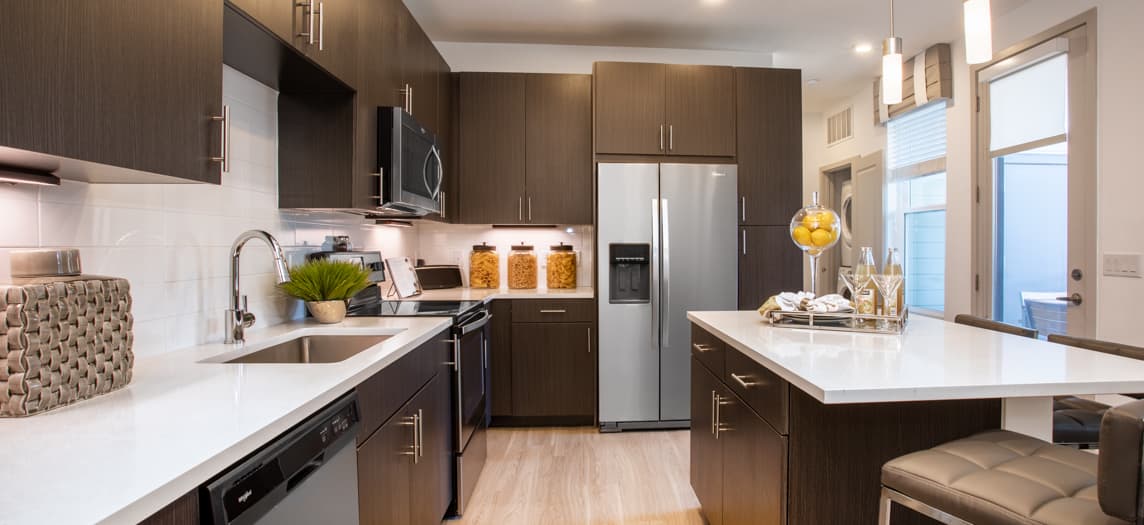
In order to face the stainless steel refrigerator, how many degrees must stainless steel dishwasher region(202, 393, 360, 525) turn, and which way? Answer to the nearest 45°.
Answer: approximately 90° to its left

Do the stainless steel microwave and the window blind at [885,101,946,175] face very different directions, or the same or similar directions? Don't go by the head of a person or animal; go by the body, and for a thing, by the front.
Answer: very different directions

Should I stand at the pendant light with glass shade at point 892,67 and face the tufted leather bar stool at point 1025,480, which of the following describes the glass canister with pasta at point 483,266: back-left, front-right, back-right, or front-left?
back-right

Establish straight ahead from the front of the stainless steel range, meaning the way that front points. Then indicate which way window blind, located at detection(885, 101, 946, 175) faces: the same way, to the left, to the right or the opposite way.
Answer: the opposite way

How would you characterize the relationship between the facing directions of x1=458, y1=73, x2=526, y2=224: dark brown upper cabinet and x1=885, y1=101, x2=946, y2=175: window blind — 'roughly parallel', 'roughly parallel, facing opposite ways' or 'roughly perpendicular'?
roughly perpendicular

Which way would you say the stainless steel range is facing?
to the viewer's right

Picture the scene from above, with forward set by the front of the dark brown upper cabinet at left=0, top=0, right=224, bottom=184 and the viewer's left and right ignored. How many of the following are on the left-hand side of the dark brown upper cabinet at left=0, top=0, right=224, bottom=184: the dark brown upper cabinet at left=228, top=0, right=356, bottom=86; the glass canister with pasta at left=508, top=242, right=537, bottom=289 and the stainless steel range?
3

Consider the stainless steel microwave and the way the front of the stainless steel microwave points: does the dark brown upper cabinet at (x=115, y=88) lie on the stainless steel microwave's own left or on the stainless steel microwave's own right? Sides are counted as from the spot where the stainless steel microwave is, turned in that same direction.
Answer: on the stainless steel microwave's own right

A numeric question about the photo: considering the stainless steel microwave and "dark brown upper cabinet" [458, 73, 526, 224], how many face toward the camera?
1

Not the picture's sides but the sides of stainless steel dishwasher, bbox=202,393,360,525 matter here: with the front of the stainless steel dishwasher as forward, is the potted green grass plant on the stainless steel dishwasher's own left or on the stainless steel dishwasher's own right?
on the stainless steel dishwasher's own left

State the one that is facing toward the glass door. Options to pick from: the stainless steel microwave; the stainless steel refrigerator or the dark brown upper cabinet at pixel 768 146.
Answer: the stainless steel microwave

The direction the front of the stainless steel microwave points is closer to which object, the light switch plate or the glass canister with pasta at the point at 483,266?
the light switch plate

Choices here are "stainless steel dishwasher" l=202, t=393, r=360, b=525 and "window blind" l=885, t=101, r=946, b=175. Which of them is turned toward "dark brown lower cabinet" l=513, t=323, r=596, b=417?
the window blind
